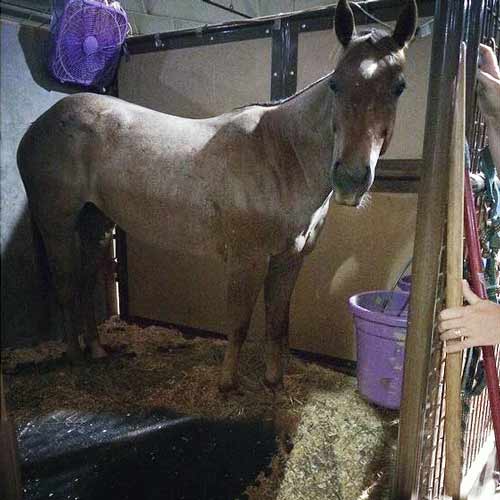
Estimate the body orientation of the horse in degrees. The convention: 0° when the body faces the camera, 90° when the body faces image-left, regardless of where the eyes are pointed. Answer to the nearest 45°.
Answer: approximately 315°
